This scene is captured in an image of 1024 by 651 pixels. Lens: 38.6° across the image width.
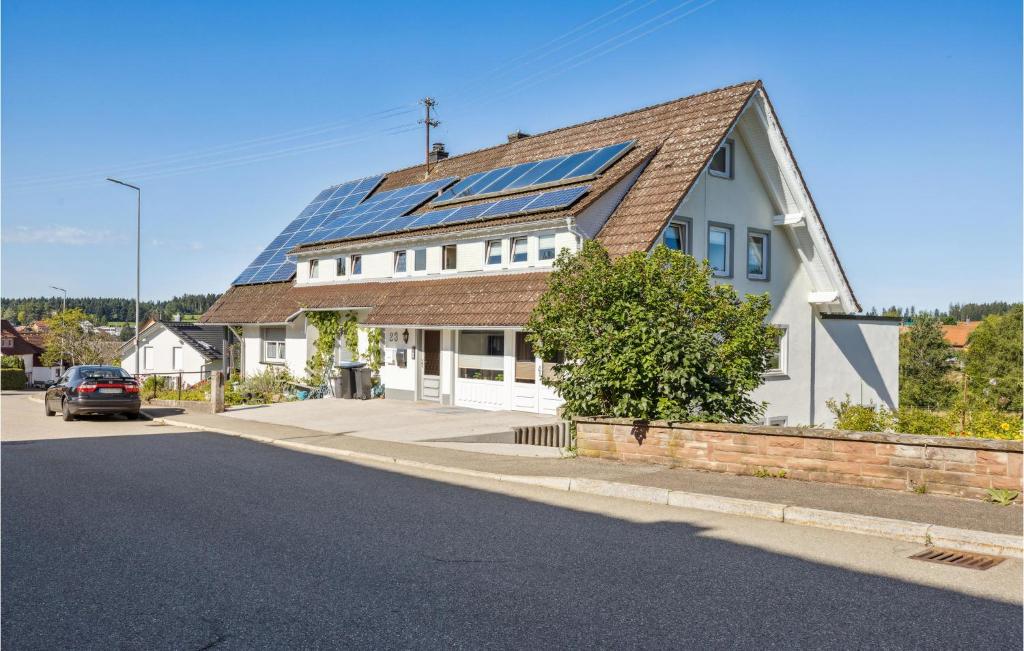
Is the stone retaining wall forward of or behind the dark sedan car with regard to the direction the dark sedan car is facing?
behind

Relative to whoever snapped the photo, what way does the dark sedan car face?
facing away from the viewer and to the left of the viewer

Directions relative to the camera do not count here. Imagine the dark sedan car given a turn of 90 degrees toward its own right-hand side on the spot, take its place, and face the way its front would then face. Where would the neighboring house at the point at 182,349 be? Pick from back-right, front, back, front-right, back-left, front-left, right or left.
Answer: front-left

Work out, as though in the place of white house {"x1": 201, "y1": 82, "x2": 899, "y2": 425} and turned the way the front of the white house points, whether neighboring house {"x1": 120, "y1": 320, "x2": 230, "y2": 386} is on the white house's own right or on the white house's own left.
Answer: on the white house's own right

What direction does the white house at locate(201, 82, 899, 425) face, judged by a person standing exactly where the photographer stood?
facing the viewer and to the left of the viewer

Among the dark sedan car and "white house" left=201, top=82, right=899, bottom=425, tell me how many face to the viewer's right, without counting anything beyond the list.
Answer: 0

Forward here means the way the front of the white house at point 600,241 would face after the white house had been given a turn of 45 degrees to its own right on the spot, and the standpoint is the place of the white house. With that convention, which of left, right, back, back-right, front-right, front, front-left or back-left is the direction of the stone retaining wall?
left
